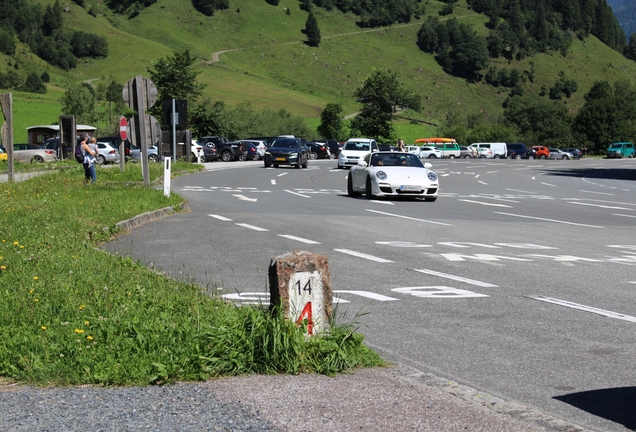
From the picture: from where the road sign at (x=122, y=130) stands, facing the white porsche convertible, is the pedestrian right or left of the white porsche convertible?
right

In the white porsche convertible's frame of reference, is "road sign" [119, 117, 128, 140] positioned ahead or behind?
behind

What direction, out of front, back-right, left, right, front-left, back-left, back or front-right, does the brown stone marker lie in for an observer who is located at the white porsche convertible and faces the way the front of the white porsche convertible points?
front-right

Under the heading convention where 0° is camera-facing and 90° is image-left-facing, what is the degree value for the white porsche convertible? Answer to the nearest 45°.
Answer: approximately 315°

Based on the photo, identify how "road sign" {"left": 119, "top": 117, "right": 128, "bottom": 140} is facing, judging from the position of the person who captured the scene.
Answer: facing the viewer and to the right of the viewer

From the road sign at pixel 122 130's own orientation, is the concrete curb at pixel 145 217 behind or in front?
in front

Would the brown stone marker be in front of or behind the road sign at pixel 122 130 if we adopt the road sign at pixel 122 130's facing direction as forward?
in front

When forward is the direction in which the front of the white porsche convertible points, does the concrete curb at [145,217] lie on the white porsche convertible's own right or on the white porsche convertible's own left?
on the white porsche convertible's own right

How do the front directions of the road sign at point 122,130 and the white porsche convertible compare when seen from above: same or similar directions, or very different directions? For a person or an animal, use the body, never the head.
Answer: same or similar directions

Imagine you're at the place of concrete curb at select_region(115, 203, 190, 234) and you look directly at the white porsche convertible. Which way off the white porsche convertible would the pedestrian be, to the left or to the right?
left

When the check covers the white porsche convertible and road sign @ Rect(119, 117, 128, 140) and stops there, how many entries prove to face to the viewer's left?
0

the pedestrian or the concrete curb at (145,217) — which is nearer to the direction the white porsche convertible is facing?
the concrete curb
